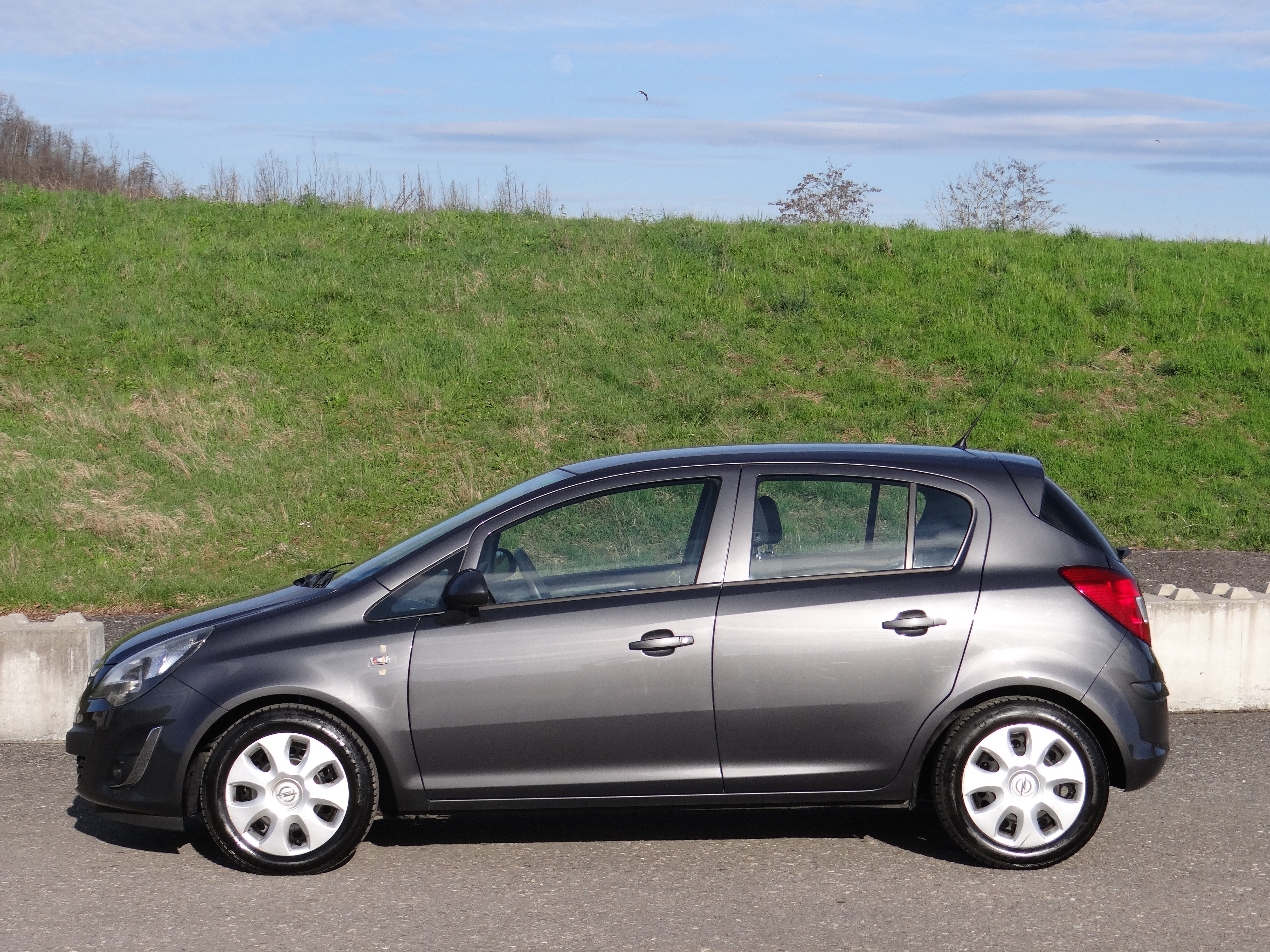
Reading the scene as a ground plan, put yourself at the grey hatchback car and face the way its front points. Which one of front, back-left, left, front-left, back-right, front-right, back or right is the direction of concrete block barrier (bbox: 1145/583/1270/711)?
back-right

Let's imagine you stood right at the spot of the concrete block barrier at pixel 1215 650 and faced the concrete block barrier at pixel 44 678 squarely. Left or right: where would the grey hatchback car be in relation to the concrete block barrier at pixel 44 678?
left

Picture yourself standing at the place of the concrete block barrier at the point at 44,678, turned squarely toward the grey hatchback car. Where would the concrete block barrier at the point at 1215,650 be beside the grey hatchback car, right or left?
left

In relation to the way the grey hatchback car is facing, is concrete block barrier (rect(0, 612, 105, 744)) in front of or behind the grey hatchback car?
in front

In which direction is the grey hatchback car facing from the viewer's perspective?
to the viewer's left
